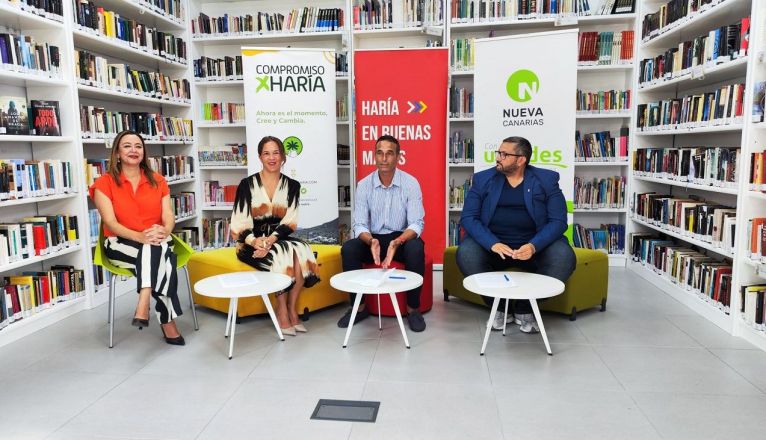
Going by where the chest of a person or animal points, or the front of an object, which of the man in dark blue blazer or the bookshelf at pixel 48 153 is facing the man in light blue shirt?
the bookshelf

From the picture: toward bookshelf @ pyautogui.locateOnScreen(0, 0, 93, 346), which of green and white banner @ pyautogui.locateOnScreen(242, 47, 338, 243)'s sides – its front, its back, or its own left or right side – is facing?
right

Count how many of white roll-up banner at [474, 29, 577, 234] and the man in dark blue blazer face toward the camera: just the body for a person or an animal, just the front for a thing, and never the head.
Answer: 2

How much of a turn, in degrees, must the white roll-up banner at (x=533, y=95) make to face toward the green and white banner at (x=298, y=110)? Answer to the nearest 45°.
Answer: approximately 90° to its right

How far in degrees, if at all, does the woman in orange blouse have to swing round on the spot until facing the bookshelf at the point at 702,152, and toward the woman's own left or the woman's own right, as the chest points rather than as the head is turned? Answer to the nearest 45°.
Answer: approximately 45° to the woman's own left

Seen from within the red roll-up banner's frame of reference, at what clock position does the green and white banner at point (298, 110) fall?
The green and white banner is roughly at 3 o'clock from the red roll-up banner.

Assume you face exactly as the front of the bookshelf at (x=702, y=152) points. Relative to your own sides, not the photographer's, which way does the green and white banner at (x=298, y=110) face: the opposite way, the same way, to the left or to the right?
to the left

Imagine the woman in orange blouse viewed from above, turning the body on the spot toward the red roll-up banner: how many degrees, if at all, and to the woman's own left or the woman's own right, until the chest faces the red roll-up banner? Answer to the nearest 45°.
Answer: approximately 45° to the woman's own left

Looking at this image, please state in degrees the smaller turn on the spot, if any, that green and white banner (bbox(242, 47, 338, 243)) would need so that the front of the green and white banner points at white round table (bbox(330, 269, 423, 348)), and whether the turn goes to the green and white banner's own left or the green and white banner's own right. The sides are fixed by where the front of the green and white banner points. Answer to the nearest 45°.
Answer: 0° — it already faces it

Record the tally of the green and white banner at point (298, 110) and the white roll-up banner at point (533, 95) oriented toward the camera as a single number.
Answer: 2

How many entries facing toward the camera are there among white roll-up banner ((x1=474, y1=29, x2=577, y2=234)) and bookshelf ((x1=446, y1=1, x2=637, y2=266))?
2

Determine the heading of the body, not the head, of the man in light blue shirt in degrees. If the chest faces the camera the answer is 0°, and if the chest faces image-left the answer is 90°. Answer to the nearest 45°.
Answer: approximately 0°

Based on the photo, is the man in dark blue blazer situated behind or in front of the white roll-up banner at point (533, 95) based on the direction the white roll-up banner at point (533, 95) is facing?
in front

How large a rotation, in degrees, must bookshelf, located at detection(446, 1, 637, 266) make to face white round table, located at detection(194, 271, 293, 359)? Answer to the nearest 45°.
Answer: approximately 45° to its right

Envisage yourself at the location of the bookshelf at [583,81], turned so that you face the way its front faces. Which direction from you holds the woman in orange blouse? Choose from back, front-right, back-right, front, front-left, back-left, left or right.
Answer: front-right
